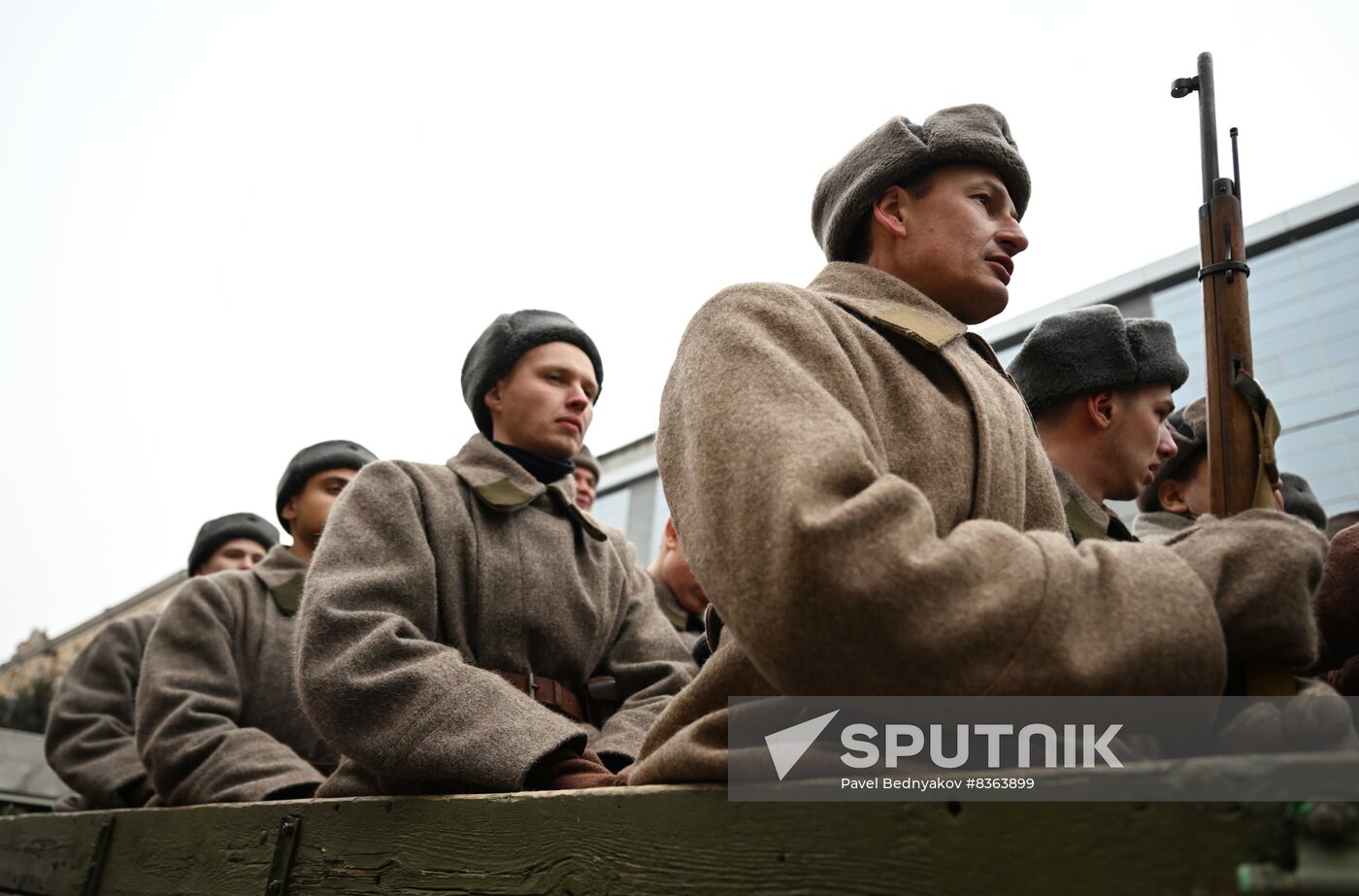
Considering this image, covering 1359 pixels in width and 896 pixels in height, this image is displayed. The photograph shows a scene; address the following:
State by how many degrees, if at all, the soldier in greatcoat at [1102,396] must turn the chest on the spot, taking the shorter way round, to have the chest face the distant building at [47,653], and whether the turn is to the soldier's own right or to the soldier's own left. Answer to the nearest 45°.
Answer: approximately 135° to the soldier's own left

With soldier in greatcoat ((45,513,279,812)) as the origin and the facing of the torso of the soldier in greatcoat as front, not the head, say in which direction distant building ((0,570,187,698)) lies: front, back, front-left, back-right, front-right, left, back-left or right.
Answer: back-left

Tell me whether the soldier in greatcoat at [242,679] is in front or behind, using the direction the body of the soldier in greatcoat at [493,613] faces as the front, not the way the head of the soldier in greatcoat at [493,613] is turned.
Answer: behind

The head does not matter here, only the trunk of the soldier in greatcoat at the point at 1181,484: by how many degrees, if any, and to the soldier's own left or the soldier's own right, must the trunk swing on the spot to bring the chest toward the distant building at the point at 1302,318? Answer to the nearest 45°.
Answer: approximately 90° to the soldier's own left

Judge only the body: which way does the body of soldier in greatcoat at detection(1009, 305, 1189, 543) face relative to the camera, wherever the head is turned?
to the viewer's right

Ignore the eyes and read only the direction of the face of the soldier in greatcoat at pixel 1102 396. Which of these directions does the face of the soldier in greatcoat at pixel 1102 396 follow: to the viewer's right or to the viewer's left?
to the viewer's right

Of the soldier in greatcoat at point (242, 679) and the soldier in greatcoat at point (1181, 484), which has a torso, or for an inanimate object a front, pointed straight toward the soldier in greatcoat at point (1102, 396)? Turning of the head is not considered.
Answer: the soldier in greatcoat at point (242, 679)

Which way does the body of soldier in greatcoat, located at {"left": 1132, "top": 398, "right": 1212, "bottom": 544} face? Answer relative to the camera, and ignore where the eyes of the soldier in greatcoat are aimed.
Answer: to the viewer's right

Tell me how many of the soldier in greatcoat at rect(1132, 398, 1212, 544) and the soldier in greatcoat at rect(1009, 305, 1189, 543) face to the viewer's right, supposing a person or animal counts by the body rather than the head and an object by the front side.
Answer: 2

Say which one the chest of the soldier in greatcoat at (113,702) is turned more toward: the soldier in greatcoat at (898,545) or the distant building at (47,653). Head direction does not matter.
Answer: the soldier in greatcoat

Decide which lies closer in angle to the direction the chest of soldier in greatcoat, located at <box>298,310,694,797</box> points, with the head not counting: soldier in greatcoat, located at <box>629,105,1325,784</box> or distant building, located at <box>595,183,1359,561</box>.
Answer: the soldier in greatcoat
